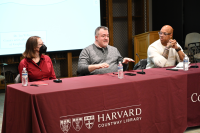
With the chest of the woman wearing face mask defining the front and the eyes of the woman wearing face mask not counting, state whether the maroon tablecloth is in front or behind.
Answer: in front

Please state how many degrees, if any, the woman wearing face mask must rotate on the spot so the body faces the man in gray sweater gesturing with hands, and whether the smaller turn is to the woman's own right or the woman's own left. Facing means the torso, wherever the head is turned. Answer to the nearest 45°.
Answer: approximately 45° to the woman's own left

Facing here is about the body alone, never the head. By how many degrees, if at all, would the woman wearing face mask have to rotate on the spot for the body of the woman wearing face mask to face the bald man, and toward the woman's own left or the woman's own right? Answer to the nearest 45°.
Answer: approximately 45° to the woman's own left

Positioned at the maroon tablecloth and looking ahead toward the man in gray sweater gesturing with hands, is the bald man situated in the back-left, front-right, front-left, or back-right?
front-right

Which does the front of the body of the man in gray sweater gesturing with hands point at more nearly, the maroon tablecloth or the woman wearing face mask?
the maroon tablecloth

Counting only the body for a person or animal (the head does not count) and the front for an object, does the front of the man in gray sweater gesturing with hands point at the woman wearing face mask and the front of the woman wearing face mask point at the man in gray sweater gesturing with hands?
no

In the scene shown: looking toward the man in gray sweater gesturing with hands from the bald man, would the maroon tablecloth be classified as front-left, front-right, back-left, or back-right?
front-left

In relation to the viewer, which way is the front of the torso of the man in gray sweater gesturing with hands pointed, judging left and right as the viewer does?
facing the viewer and to the right of the viewer

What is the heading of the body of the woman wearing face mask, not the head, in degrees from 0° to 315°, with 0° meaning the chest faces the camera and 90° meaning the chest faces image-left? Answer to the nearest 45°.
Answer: approximately 315°

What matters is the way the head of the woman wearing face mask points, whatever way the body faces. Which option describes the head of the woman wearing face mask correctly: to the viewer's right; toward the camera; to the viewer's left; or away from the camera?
to the viewer's right

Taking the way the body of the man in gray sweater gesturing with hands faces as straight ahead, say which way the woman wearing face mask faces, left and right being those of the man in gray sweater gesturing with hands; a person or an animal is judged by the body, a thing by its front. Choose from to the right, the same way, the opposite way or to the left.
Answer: the same way

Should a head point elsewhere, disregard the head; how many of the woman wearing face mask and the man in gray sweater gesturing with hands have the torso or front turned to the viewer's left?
0

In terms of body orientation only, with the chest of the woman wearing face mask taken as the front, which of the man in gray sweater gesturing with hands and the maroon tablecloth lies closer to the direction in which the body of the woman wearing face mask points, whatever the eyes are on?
the maroon tablecloth

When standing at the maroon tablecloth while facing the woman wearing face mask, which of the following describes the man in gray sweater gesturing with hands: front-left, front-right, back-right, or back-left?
front-right

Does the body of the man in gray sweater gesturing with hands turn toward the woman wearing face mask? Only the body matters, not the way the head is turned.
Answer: no
